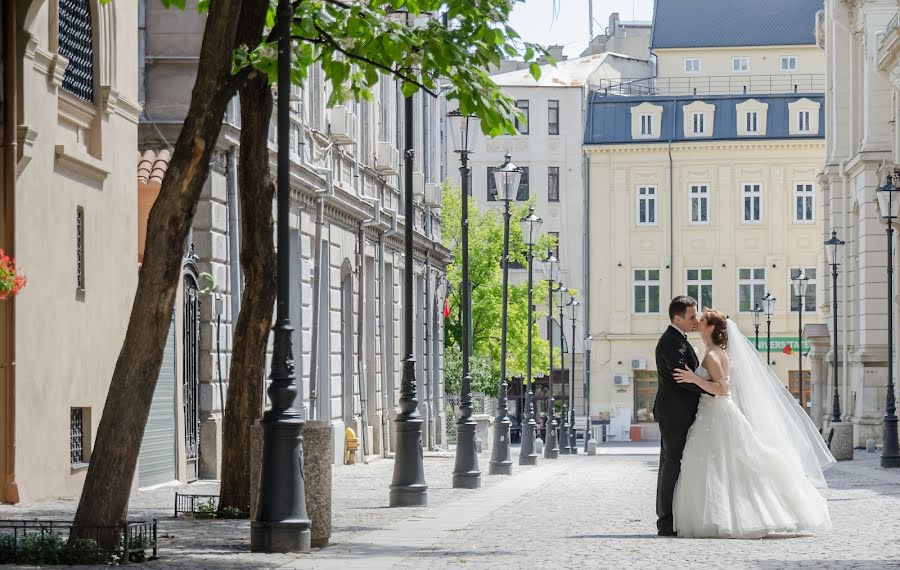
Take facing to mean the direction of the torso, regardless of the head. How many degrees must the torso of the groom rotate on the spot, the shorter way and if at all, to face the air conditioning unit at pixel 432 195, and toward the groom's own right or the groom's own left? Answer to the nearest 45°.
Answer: approximately 90° to the groom's own left

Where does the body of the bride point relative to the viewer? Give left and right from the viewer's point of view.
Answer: facing to the left of the viewer

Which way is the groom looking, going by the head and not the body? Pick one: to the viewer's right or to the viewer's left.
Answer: to the viewer's right

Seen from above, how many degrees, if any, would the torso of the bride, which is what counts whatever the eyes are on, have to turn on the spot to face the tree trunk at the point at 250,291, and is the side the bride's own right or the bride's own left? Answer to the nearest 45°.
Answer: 0° — they already face it

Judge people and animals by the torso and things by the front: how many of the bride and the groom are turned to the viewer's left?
1

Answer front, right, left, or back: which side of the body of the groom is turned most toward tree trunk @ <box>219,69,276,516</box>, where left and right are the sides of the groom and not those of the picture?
back

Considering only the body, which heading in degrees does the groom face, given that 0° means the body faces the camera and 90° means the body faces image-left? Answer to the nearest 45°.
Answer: approximately 270°

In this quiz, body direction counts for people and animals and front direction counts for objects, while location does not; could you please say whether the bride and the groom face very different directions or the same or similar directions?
very different directions

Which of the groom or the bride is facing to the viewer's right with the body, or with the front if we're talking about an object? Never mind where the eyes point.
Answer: the groom

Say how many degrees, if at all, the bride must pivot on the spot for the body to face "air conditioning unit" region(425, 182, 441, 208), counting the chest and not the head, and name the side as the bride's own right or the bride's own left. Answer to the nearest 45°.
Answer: approximately 90° to the bride's own right
